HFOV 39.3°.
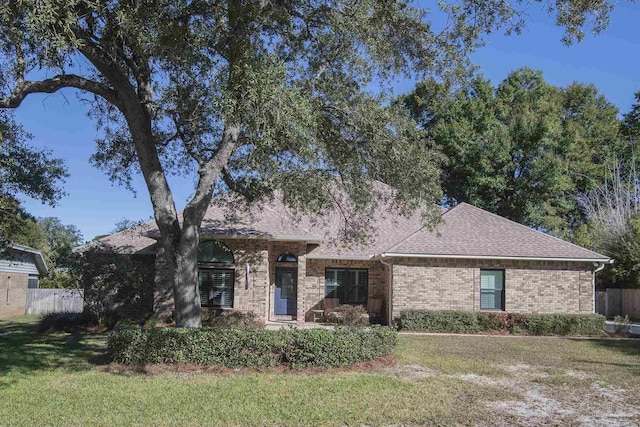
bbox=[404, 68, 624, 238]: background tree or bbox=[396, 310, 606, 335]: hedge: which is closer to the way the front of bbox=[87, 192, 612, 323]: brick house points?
the hedge

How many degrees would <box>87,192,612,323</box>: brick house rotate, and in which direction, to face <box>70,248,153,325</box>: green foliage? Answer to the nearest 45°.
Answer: approximately 90° to its right

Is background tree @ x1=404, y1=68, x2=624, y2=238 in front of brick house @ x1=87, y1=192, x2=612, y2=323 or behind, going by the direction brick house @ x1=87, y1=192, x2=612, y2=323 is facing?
behind

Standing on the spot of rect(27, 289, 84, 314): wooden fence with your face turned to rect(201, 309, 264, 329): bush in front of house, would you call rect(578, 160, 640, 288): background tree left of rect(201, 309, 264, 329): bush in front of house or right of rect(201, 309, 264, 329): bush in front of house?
left

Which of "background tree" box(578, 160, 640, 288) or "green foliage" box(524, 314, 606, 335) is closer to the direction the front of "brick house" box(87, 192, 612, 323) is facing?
the green foliage

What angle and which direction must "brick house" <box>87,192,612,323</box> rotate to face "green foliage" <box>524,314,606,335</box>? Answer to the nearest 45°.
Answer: approximately 90° to its left

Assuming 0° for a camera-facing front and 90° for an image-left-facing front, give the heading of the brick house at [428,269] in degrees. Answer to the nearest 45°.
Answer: approximately 0°

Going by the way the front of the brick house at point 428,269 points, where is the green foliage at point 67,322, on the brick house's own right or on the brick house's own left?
on the brick house's own right
